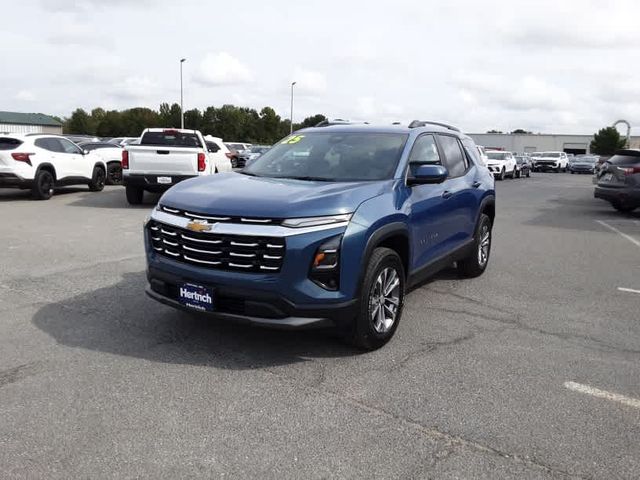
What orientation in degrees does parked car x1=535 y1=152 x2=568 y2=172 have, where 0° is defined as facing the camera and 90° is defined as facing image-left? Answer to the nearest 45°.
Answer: approximately 45°

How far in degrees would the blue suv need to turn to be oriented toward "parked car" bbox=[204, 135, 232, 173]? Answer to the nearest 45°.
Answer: approximately 135° to its right

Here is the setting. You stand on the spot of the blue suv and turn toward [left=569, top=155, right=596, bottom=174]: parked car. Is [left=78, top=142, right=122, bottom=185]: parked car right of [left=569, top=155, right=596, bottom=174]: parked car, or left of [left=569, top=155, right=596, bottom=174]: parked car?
left

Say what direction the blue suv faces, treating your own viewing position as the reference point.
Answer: facing the viewer and to the left of the viewer

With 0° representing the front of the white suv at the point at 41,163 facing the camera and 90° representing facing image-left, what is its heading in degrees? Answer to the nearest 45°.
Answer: approximately 225°

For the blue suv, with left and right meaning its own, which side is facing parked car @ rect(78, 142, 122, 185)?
right

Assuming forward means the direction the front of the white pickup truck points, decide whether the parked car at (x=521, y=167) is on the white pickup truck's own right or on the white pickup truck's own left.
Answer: on the white pickup truck's own right

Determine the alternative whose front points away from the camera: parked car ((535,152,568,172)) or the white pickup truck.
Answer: the white pickup truck

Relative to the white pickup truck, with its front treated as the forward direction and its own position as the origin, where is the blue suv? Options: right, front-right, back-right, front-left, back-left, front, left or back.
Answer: back

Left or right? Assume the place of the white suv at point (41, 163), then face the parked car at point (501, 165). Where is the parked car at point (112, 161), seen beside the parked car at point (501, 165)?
left

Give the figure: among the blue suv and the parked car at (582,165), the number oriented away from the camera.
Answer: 0

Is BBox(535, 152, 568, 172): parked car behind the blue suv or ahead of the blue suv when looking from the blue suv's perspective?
behind

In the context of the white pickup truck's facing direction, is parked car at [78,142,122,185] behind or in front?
in front

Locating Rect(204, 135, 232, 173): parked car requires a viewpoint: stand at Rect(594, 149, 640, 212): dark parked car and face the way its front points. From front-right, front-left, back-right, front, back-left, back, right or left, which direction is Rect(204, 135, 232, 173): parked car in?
back-left

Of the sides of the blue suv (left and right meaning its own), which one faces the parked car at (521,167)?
back

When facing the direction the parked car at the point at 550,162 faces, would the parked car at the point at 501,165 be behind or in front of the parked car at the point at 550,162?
in front

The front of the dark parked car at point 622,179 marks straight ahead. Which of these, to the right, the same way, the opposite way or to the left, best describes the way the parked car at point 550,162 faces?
the opposite way

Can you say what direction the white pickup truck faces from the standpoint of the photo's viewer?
facing away from the viewer
